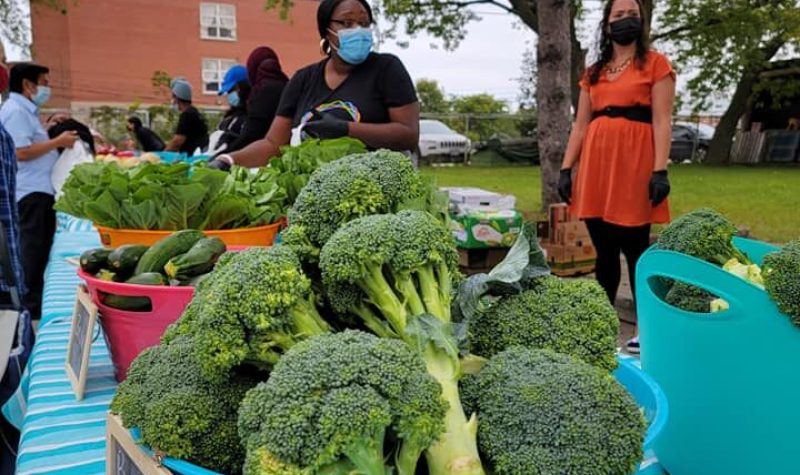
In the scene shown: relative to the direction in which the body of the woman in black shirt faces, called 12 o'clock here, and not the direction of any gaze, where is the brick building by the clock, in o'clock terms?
The brick building is roughly at 4 o'clock from the woman in black shirt.

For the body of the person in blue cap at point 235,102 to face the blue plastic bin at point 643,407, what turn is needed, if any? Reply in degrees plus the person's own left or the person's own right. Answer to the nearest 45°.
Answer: approximately 90° to the person's own left

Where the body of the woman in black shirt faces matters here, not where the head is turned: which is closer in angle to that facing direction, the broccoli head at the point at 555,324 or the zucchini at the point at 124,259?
the zucchini
